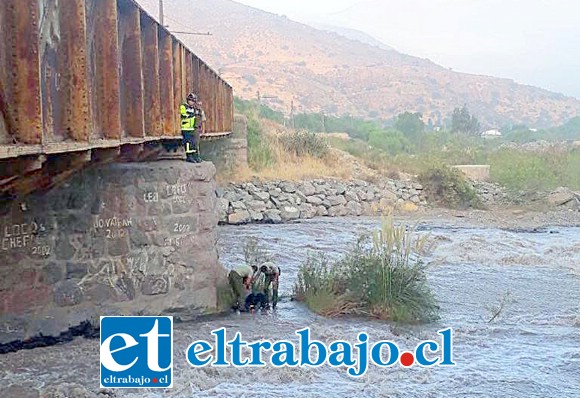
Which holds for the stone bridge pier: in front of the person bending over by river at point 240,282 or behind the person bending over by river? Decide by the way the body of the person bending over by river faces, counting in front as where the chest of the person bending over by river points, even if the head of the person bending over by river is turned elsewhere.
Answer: behind

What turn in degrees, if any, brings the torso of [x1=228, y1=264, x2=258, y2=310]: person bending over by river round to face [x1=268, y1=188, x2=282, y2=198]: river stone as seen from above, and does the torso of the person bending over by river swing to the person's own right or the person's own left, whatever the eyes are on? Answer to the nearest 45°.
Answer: approximately 90° to the person's own left

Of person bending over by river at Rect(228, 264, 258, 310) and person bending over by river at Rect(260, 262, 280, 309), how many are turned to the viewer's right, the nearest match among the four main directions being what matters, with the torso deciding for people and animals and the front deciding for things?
1

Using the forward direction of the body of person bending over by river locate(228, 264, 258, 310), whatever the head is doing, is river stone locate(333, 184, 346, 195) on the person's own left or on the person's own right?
on the person's own left

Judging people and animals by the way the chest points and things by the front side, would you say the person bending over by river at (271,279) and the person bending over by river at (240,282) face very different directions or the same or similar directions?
very different directions

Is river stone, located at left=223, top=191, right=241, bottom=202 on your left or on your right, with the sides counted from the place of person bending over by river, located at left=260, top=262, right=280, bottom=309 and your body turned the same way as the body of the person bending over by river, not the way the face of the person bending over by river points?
on your right

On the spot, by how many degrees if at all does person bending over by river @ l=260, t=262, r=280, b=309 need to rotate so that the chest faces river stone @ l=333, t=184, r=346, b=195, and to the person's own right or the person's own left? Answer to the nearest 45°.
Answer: approximately 90° to the person's own right

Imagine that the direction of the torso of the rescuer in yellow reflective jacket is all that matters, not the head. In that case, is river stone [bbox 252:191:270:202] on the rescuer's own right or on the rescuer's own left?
on the rescuer's own left

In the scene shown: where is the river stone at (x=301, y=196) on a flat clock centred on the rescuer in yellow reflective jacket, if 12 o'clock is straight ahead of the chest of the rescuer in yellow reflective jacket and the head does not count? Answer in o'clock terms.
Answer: The river stone is roughly at 8 o'clock from the rescuer in yellow reflective jacket.

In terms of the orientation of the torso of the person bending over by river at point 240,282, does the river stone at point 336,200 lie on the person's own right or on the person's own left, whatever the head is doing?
on the person's own left

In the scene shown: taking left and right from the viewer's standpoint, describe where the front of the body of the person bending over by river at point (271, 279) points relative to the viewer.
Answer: facing to the left of the viewer

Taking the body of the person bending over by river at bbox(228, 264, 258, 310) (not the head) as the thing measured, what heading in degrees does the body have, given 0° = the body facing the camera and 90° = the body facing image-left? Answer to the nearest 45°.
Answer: approximately 270°
